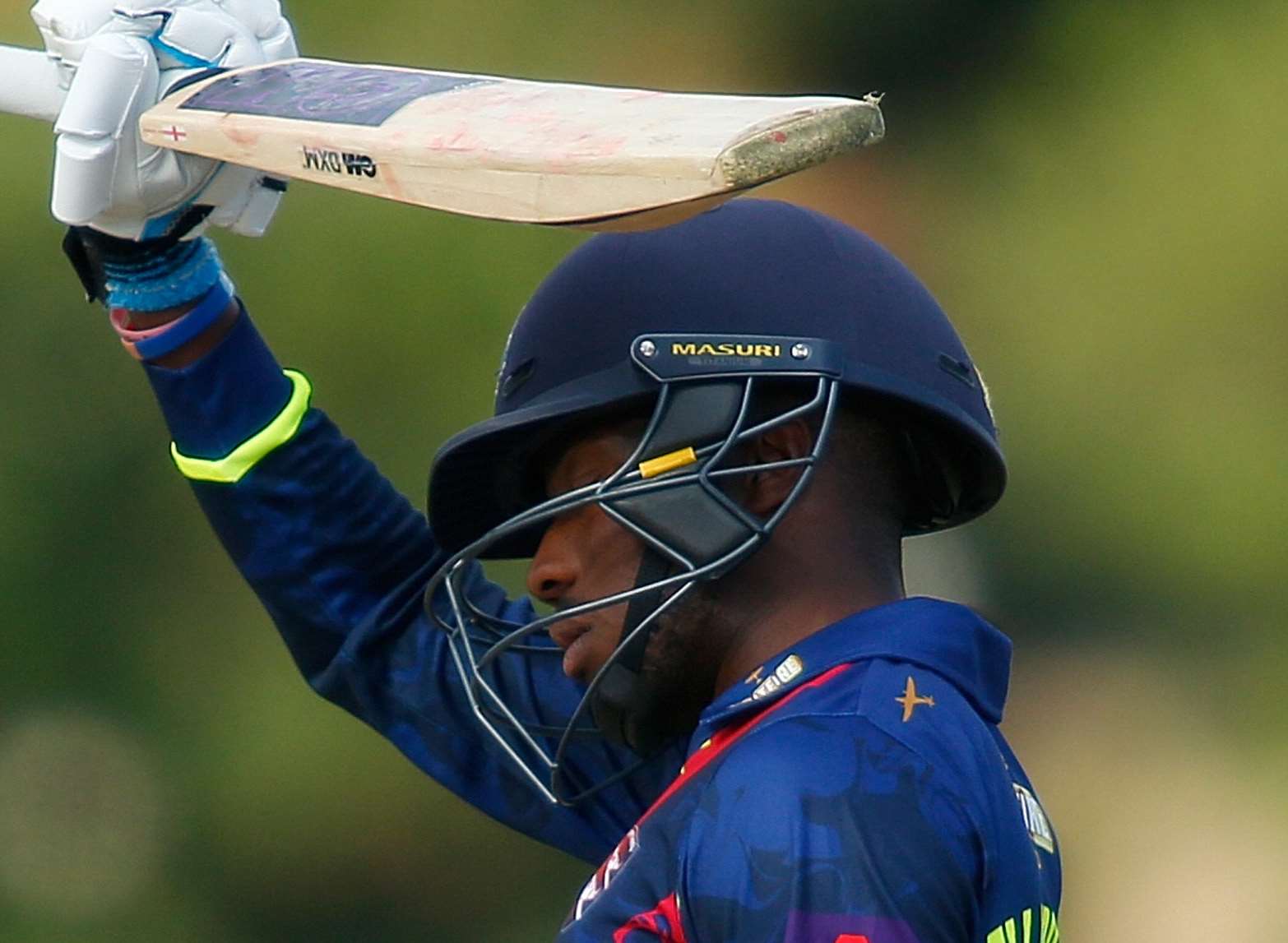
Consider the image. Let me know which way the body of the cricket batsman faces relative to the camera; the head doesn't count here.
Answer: to the viewer's left
